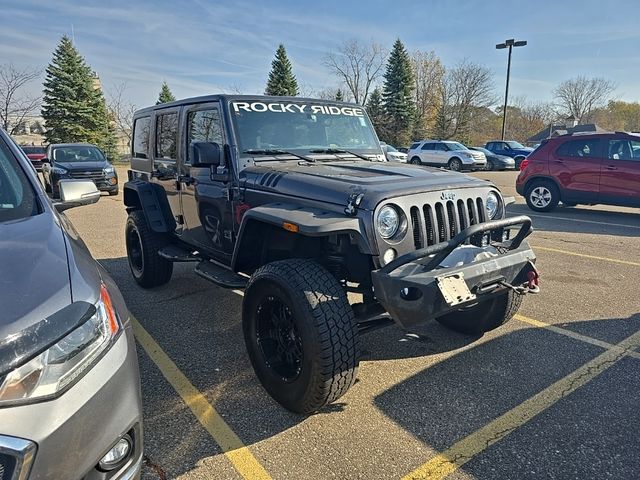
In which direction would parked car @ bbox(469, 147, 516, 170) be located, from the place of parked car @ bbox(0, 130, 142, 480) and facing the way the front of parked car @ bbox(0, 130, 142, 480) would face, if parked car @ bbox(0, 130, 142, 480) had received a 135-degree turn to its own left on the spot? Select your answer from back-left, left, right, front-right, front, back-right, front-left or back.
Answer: front

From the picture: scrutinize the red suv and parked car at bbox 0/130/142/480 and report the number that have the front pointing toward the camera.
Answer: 1

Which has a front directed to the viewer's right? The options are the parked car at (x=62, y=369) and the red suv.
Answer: the red suv

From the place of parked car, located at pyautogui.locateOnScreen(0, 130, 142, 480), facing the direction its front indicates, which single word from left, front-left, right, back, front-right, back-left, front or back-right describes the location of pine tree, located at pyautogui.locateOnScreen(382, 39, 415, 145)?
back-left

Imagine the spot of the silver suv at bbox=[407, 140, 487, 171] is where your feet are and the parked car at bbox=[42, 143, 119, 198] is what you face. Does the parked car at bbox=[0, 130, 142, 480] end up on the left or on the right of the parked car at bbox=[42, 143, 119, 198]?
left

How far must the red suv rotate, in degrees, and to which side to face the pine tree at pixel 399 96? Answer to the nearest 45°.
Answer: approximately 135° to its left

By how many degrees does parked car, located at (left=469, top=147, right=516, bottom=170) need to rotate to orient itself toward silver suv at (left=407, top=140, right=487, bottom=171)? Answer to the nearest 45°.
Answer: approximately 90° to its right

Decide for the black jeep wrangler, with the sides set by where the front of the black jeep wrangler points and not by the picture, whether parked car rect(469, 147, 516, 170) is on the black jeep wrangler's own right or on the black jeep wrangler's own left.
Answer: on the black jeep wrangler's own left

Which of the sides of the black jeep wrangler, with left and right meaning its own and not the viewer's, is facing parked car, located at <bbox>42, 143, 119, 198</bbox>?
back

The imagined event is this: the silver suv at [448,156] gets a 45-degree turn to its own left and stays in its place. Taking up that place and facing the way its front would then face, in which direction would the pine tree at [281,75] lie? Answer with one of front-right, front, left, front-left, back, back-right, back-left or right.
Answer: back-left
